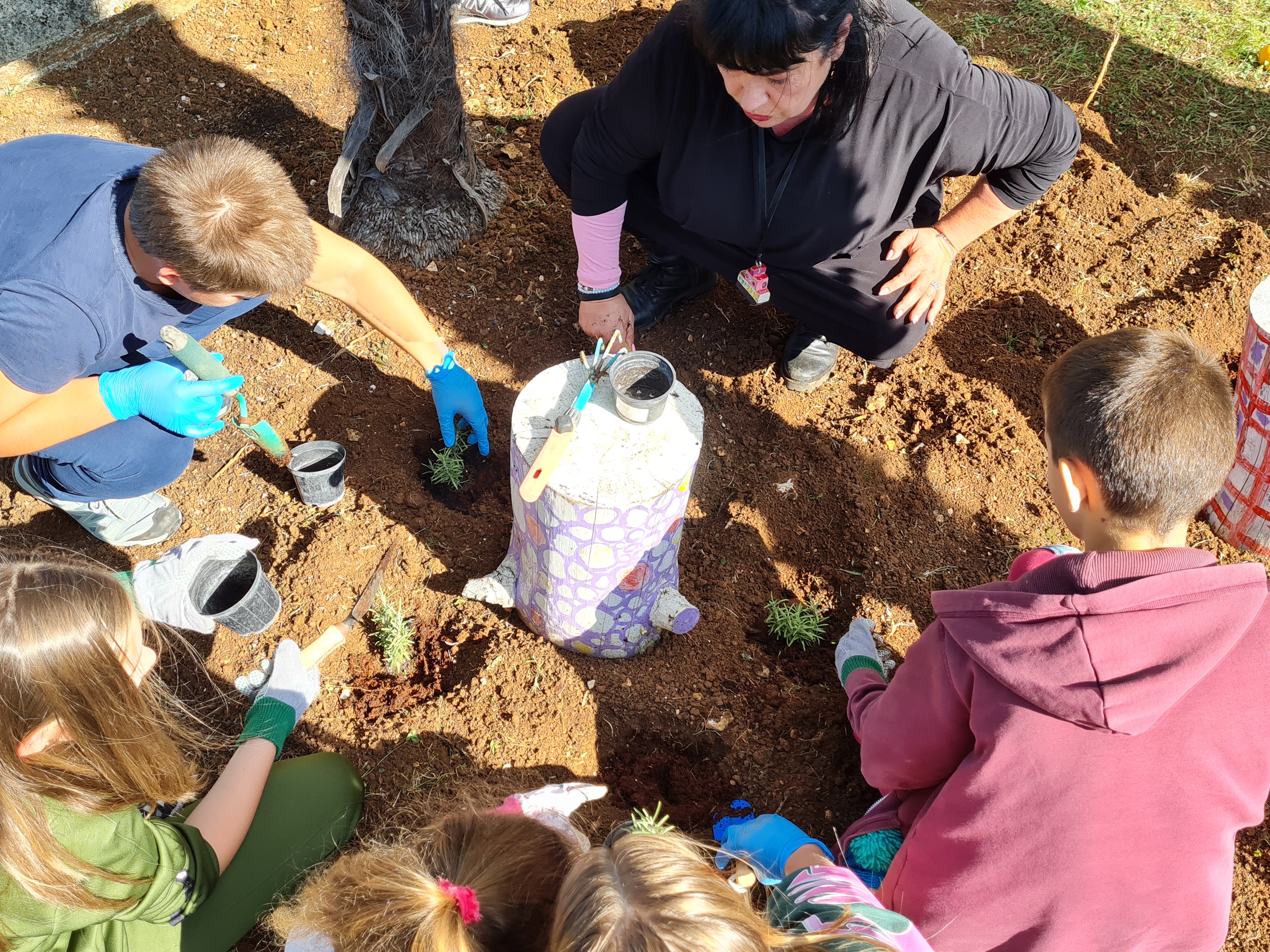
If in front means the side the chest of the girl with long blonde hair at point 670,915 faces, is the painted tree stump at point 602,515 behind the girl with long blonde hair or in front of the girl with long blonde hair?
in front

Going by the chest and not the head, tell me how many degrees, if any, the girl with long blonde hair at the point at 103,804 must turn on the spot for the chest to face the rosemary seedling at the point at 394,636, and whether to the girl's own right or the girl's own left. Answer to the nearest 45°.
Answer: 0° — they already face it

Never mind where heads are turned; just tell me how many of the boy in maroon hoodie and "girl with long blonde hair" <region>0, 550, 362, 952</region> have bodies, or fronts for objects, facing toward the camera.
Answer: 0

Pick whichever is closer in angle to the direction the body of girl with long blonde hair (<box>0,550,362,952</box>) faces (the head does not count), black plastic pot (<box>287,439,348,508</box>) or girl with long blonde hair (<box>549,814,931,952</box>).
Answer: the black plastic pot

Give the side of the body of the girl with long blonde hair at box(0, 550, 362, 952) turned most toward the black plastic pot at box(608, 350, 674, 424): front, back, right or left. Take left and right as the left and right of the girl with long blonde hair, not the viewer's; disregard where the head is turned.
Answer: front

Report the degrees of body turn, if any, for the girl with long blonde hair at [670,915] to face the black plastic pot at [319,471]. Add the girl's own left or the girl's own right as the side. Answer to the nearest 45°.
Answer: approximately 45° to the girl's own left

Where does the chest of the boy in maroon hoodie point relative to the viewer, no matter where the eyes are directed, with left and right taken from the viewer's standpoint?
facing away from the viewer and to the left of the viewer

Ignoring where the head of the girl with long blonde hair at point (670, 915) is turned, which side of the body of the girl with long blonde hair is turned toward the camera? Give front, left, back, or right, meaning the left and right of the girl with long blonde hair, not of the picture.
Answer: back

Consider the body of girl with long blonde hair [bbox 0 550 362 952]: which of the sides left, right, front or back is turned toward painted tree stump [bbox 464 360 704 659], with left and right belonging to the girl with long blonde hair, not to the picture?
front

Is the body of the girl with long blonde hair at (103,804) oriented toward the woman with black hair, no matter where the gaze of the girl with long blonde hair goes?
yes
